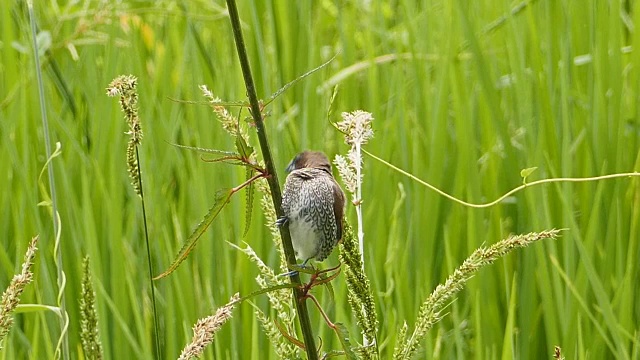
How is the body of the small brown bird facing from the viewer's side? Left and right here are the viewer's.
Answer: facing the viewer and to the left of the viewer
